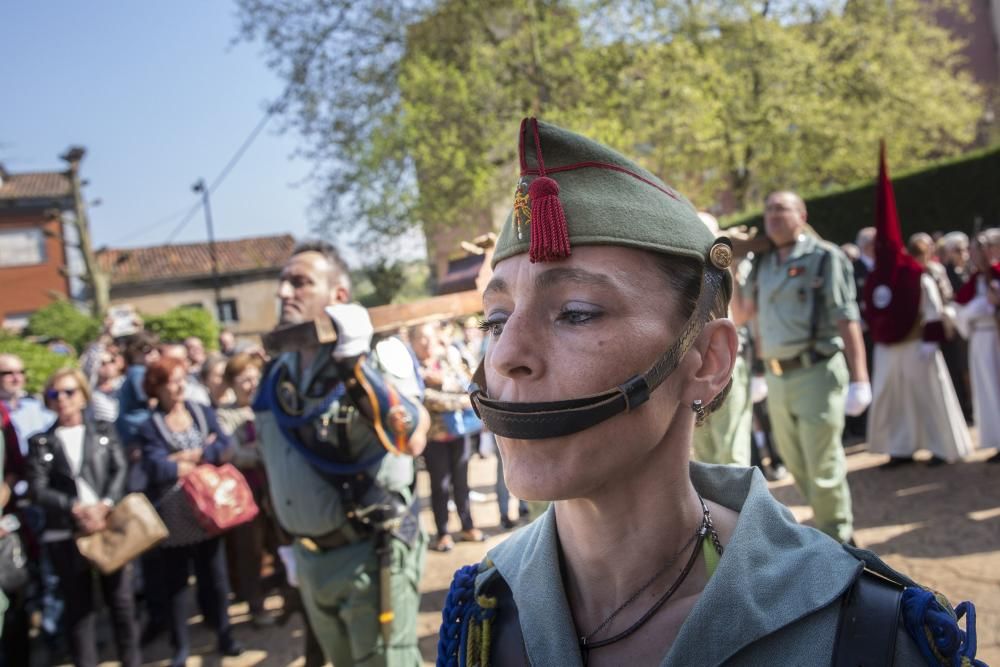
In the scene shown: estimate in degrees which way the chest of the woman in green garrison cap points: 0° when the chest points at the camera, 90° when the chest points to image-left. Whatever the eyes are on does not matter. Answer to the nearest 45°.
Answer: approximately 45°

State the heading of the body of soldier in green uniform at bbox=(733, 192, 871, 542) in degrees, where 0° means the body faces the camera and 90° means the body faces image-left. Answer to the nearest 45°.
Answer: approximately 45°

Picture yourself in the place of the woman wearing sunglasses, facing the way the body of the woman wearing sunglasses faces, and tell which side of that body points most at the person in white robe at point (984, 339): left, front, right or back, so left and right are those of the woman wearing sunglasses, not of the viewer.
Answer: left

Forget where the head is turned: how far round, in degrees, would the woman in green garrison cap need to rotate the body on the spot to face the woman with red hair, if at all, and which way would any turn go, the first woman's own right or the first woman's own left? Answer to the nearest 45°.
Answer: approximately 90° to the first woman's own right

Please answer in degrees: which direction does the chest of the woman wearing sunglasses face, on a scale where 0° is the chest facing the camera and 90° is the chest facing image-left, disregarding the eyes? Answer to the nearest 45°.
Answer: approximately 0°

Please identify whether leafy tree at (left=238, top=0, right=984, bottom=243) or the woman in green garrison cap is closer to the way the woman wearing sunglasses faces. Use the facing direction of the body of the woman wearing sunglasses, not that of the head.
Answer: the woman in green garrison cap
